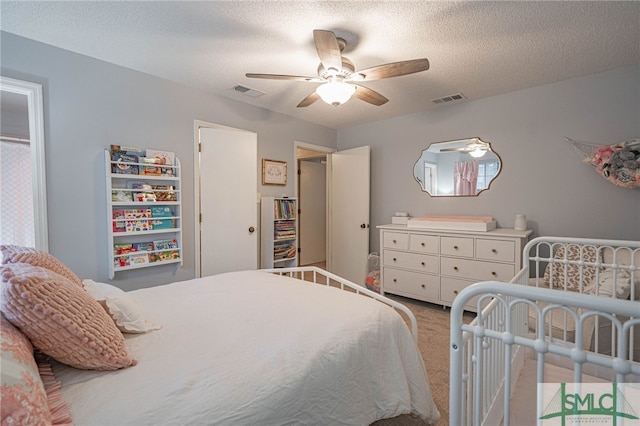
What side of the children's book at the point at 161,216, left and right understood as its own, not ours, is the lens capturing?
front

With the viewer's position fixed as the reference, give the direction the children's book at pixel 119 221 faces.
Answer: facing the viewer

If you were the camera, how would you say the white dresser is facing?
facing the viewer and to the left of the viewer

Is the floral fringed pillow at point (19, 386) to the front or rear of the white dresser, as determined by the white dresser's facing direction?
to the front

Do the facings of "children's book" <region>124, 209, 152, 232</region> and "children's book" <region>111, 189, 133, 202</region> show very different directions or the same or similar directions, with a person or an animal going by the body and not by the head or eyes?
same or similar directions

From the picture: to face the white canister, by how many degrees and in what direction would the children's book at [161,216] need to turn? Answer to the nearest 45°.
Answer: approximately 45° to its left

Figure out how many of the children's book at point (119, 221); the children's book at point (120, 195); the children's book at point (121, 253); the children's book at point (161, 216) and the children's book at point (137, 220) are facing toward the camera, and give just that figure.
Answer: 5
